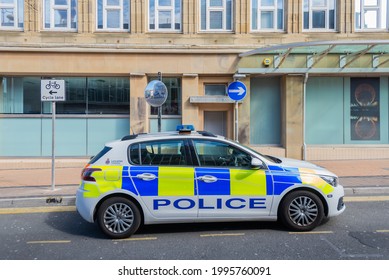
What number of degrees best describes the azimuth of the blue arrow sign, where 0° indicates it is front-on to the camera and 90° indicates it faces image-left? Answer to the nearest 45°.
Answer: approximately 0°

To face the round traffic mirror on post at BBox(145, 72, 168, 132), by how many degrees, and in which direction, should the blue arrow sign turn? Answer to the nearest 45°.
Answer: approximately 45° to its right

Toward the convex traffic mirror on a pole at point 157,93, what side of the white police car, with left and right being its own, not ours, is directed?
left

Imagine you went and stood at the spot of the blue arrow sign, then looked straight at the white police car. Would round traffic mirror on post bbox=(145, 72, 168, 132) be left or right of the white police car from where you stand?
right

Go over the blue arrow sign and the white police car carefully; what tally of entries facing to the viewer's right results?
1

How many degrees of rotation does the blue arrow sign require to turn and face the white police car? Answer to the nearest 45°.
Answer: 0° — it already faces it

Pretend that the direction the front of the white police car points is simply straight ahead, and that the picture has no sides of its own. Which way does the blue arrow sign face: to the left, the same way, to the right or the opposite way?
to the right

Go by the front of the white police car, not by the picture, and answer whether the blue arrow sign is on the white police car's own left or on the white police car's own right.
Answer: on the white police car's own left

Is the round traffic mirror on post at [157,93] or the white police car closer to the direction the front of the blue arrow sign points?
the white police car

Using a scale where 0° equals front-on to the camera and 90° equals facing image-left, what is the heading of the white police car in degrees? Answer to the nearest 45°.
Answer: approximately 270°
